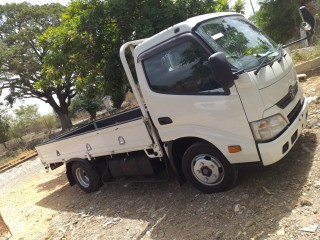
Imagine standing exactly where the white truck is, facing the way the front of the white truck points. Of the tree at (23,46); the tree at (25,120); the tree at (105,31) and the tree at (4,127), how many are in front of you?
0

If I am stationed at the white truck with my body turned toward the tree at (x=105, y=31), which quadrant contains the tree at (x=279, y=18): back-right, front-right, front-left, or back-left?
front-right

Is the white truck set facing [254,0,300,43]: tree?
no

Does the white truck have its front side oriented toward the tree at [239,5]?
no

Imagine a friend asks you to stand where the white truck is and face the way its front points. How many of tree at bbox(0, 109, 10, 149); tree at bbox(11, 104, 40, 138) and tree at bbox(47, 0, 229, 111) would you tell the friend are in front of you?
0

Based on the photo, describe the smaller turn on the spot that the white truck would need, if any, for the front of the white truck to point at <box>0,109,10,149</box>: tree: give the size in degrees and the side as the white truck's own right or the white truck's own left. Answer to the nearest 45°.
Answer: approximately 180°

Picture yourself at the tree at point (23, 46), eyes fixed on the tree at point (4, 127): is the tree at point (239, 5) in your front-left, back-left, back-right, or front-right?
back-left

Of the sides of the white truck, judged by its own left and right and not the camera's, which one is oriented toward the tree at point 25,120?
back

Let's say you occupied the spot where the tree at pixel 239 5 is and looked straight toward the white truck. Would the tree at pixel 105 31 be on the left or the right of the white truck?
right

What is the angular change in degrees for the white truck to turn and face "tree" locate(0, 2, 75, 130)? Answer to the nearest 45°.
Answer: approximately 180°

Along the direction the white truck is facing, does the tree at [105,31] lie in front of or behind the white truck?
behind

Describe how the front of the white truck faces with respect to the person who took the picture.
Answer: facing the viewer and to the right of the viewer
